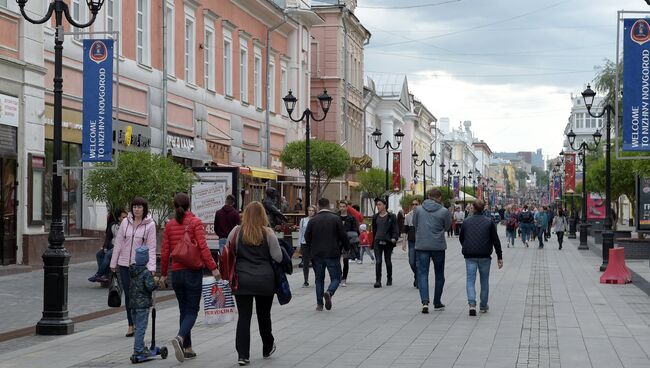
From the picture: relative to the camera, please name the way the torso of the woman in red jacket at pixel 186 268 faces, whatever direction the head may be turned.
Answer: away from the camera

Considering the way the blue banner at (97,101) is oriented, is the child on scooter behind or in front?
in front

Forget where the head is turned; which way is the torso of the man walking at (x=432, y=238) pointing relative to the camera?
away from the camera

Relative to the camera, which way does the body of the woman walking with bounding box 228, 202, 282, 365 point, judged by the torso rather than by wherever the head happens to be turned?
away from the camera

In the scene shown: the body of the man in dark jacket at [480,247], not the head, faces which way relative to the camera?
away from the camera

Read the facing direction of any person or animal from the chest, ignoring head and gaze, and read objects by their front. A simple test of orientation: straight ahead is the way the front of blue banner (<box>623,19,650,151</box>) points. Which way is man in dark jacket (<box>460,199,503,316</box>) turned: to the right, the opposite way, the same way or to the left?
the opposite way

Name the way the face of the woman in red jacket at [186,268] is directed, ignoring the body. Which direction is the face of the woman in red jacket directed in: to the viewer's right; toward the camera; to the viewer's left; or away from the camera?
away from the camera

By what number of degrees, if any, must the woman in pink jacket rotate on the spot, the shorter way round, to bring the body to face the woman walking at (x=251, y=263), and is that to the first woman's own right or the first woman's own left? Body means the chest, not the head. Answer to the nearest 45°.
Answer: approximately 45° to the first woman's own left
